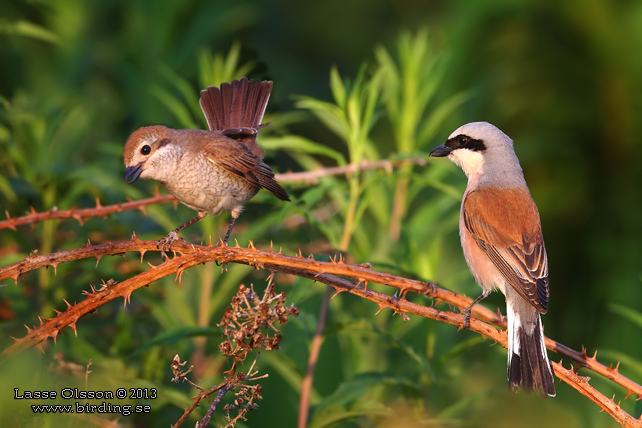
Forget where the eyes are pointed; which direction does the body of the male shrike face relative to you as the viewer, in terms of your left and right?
facing away from the viewer and to the left of the viewer

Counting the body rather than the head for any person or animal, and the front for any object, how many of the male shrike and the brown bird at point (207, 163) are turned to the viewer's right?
0

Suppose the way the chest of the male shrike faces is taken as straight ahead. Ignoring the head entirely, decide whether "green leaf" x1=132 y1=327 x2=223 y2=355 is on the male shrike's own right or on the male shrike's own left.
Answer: on the male shrike's own left

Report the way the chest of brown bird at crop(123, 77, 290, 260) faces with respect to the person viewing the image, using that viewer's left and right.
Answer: facing the viewer and to the left of the viewer
